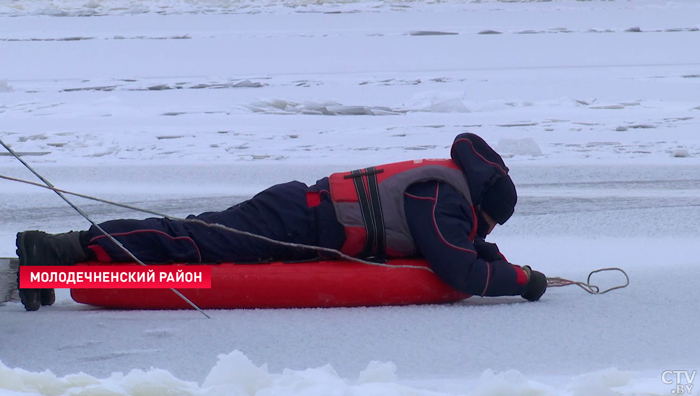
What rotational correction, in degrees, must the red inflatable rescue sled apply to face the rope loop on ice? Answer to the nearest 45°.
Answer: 0° — it already faces it

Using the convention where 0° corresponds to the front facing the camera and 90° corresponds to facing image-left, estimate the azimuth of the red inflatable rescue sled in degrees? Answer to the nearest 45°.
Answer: approximately 270°
